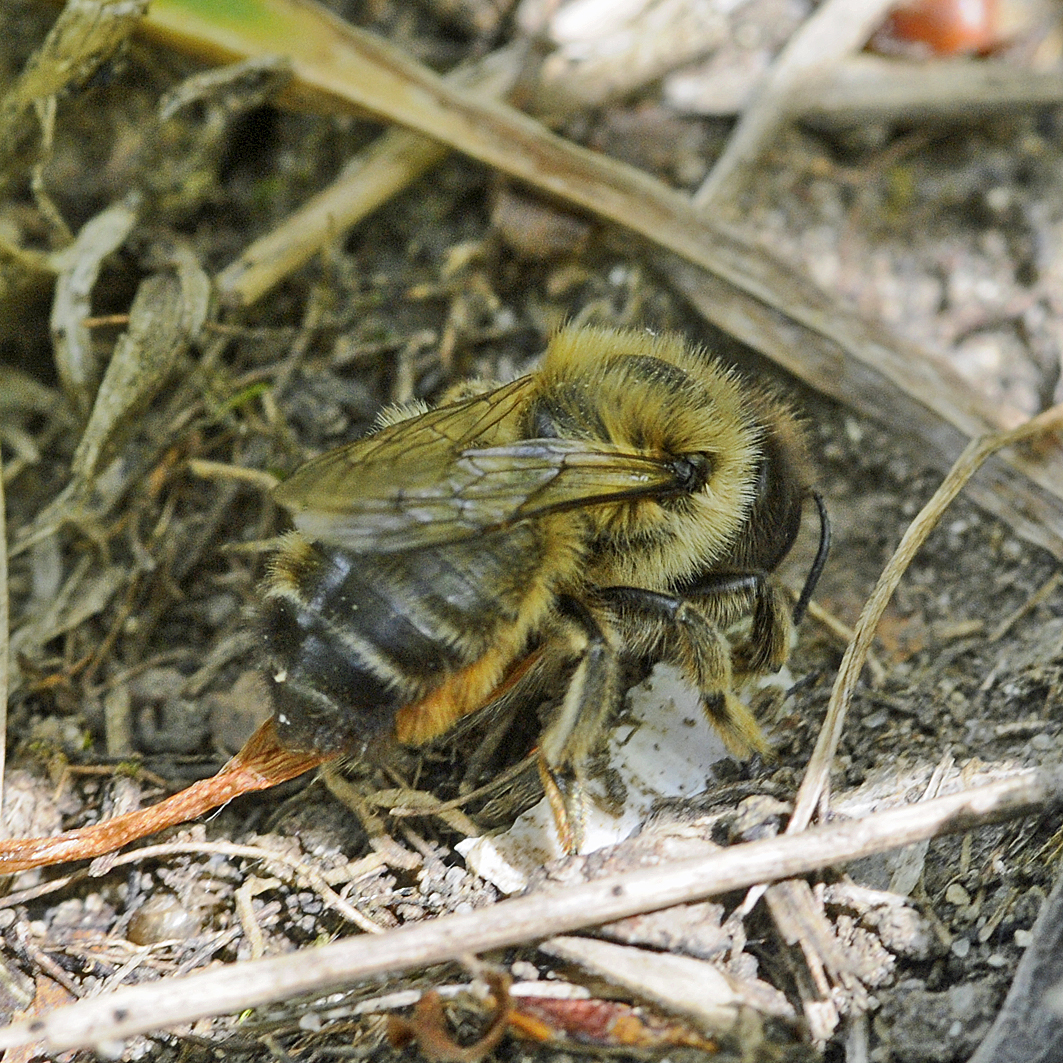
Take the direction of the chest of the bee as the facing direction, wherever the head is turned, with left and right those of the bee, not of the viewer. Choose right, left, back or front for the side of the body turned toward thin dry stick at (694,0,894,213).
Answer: left

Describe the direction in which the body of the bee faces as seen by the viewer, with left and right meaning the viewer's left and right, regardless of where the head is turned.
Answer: facing to the right of the viewer
